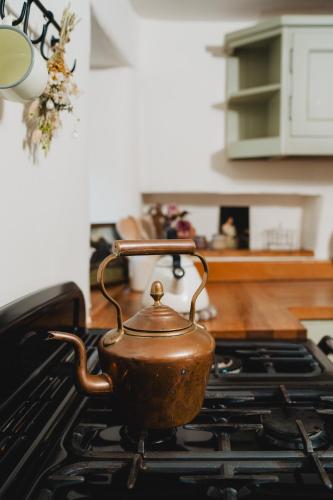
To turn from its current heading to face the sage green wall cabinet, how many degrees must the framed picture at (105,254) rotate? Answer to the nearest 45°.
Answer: approximately 90° to its left

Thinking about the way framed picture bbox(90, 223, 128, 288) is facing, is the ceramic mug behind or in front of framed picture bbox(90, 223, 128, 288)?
in front

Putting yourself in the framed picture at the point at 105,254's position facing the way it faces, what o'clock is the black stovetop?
The black stovetop is roughly at 12 o'clock from the framed picture.

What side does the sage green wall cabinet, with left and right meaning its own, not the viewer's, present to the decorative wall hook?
front

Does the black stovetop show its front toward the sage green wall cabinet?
no

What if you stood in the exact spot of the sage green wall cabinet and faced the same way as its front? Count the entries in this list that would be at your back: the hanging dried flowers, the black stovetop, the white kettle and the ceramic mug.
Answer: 0

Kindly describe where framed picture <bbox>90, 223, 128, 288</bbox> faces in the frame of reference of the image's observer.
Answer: facing the viewer

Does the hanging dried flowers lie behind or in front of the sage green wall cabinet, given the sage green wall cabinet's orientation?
in front

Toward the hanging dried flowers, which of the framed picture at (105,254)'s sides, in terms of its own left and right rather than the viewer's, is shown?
front

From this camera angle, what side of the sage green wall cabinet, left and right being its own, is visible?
front
